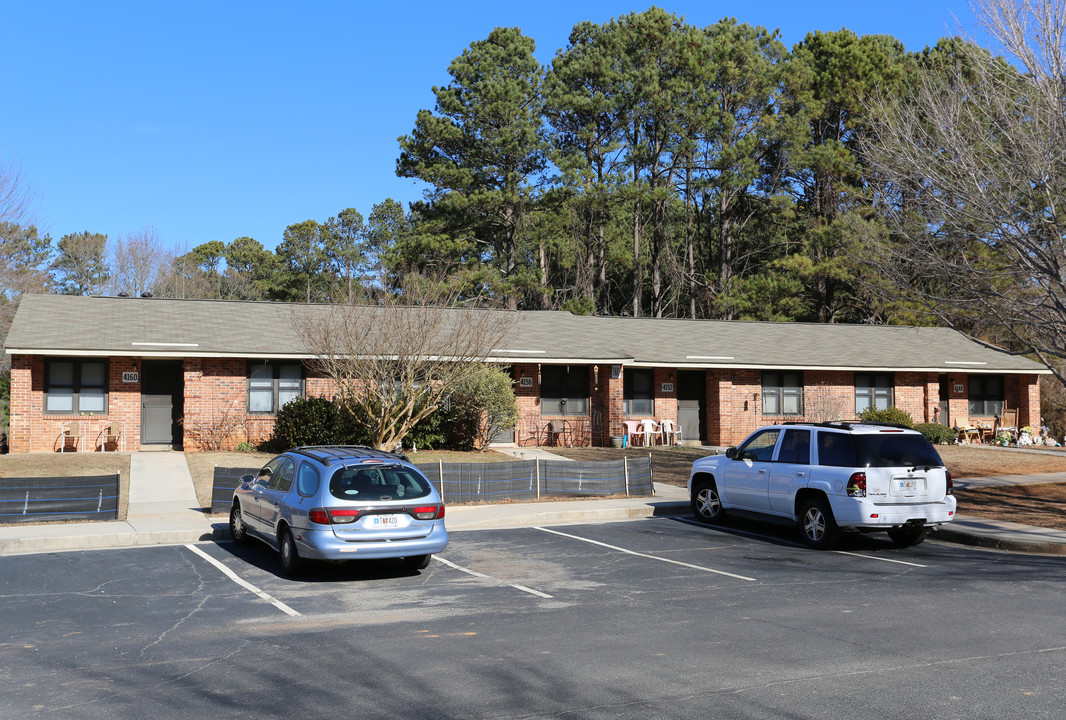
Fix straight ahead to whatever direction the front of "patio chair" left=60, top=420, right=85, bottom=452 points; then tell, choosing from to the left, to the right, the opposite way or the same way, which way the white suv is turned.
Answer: the opposite way

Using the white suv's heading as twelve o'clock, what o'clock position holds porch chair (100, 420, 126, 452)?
The porch chair is roughly at 11 o'clock from the white suv.

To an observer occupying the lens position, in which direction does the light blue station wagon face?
facing away from the viewer and to the left of the viewer

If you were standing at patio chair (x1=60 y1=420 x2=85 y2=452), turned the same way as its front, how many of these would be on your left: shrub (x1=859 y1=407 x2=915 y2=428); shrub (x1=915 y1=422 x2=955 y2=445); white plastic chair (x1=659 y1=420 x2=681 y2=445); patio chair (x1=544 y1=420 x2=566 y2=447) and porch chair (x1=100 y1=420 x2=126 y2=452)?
5

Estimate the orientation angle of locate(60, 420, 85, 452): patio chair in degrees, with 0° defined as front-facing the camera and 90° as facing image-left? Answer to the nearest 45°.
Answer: approximately 0°

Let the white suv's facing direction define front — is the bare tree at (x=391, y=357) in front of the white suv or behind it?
in front

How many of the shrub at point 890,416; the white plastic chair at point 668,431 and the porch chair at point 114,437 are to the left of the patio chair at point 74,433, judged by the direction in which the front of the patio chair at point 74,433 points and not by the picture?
3

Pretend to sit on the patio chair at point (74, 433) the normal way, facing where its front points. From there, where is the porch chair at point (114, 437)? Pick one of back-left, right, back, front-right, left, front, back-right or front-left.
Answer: left

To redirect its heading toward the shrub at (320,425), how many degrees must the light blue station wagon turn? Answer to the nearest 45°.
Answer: approximately 45° to its right

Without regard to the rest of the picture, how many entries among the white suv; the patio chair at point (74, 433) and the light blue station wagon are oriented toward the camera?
1

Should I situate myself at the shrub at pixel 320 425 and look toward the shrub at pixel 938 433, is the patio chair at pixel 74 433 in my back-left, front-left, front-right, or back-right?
back-left

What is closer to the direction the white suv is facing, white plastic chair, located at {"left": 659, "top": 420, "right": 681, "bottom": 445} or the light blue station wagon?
the white plastic chair

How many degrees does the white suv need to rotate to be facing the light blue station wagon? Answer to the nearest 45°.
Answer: approximately 90° to its left

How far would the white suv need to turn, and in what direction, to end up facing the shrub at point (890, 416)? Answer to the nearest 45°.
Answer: approximately 45° to its right

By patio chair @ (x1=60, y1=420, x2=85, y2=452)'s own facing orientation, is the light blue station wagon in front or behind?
in front

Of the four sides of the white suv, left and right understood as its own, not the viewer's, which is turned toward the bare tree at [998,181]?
right
